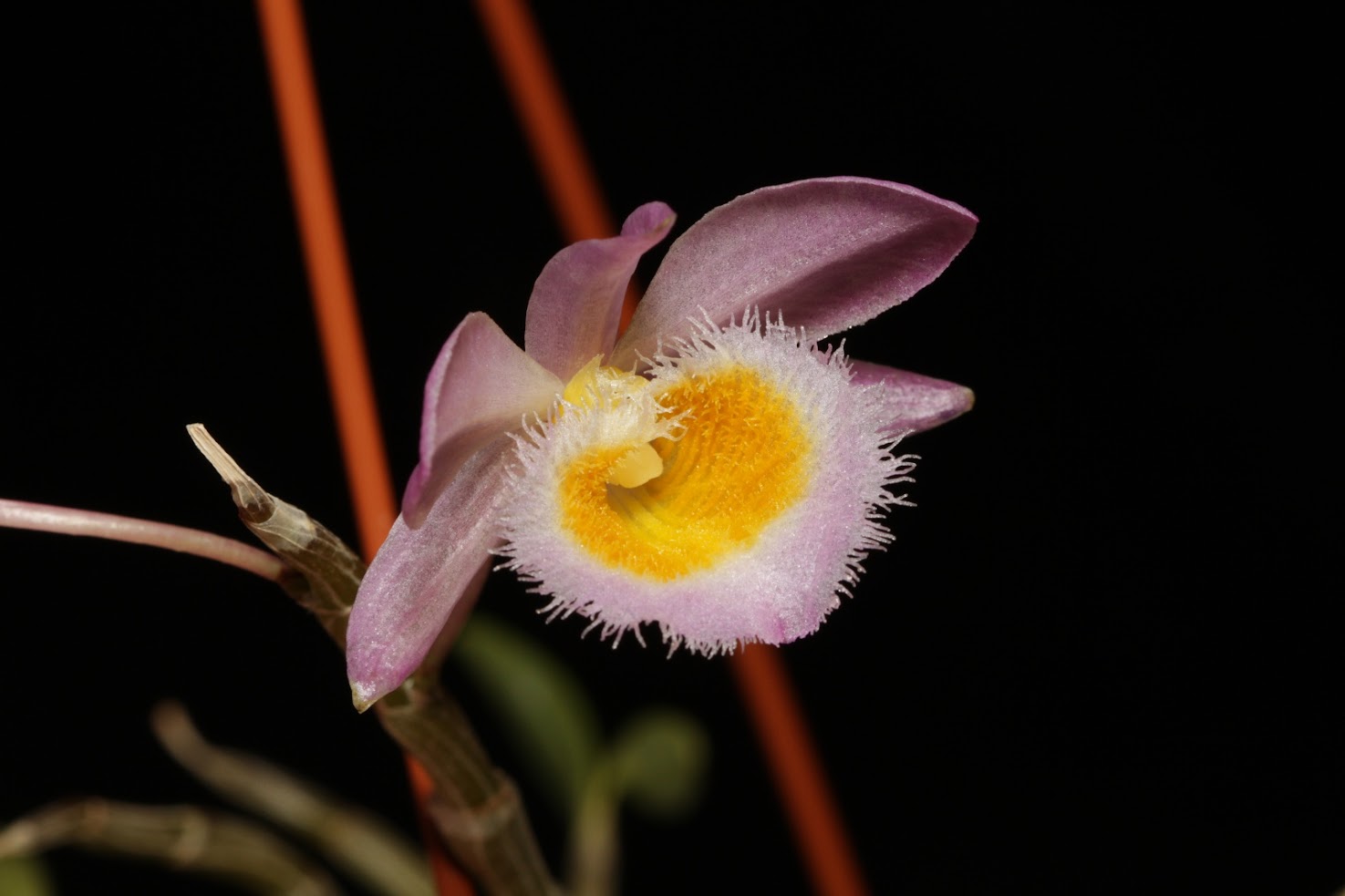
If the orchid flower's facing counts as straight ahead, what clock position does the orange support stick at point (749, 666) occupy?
The orange support stick is roughly at 6 o'clock from the orchid flower.

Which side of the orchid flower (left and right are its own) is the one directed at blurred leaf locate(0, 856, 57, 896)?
right

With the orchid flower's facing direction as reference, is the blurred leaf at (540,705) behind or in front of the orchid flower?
behind

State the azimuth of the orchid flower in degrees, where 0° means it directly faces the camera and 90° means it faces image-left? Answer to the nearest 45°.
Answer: approximately 0°

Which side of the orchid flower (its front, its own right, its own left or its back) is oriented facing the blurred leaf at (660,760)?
back

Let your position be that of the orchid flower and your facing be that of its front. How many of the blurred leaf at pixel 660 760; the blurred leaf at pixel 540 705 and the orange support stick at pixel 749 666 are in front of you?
0
